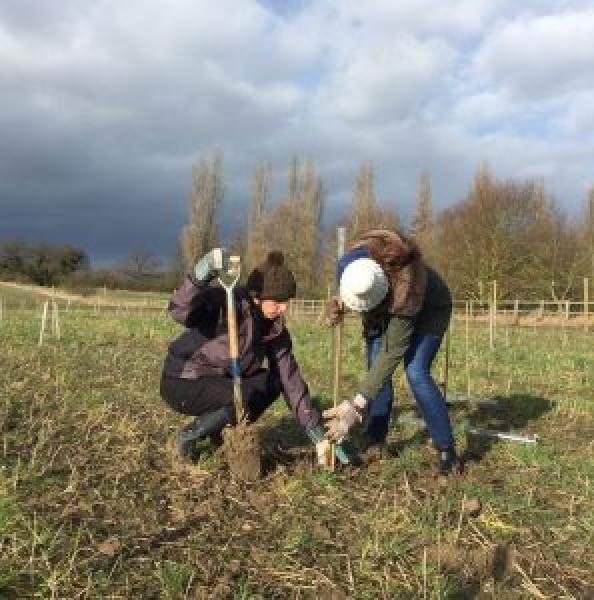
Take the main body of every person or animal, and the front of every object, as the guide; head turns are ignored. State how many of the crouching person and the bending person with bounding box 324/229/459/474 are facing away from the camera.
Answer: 0

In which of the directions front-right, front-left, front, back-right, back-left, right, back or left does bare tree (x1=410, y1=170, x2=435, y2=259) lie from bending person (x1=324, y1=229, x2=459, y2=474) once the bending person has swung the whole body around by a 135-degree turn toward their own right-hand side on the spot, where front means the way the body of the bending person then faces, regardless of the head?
front

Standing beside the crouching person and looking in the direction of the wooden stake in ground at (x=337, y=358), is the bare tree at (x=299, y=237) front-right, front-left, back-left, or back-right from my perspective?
front-left

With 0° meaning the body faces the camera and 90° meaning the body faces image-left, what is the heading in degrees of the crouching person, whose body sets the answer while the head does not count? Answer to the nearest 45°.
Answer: approximately 315°

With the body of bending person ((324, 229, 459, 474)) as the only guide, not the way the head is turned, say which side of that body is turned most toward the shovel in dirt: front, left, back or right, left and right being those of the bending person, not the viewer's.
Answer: front

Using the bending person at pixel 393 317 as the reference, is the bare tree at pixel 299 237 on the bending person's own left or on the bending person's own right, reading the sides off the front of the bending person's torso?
on the bending person's own right

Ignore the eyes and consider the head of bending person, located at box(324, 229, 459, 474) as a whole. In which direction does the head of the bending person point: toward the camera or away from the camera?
toward the camera

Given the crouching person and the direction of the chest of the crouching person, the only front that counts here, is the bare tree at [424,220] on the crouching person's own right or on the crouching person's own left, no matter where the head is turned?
on the crouching person's own left
